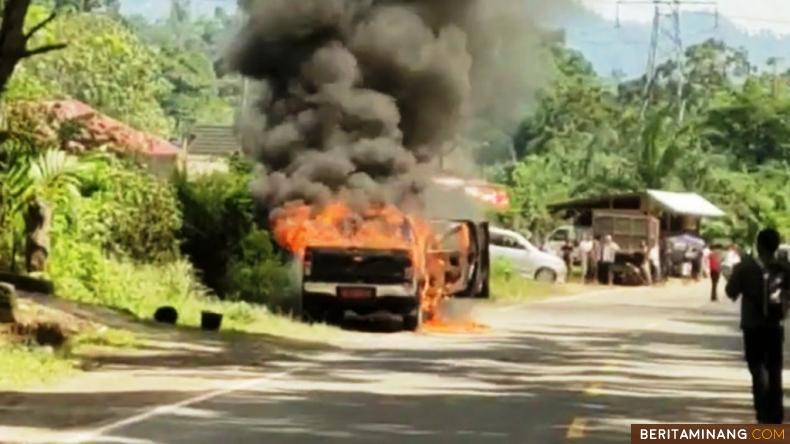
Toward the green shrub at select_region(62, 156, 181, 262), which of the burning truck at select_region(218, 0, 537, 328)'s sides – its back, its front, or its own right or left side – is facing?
left

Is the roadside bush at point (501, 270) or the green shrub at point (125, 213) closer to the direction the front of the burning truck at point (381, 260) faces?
the roadside bush

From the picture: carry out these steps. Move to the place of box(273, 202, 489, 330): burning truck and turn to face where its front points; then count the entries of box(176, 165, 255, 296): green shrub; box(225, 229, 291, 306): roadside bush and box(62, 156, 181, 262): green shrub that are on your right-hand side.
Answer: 0

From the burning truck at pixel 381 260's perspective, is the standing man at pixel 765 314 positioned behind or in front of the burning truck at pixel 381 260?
behind

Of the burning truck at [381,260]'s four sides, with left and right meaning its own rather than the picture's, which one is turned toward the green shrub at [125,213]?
left

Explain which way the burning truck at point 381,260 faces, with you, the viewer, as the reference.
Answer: facing away from the viewer

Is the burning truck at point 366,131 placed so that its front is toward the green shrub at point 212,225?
no

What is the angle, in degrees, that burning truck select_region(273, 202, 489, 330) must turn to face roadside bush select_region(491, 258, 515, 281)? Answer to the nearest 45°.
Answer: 0° — it already faces it

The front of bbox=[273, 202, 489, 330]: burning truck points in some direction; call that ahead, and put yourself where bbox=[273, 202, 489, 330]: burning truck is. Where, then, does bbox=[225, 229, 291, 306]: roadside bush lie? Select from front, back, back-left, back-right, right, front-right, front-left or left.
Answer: front-left

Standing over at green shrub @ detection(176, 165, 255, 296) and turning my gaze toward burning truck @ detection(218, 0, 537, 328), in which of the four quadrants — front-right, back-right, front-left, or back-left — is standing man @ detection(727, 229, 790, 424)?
front-right

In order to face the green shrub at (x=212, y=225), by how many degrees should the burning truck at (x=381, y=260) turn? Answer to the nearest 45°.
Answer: approximately 45° to its left
